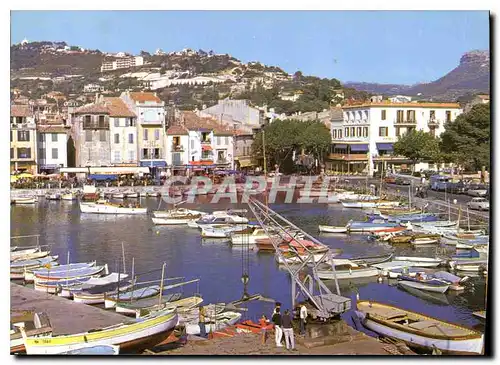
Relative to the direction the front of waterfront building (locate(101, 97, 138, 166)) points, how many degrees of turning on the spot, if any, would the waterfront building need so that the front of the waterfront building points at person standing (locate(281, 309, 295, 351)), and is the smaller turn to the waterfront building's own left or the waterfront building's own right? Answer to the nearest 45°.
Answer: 0° — it already faces them

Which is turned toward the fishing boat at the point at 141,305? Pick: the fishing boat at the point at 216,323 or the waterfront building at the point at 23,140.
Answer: the waterfront building

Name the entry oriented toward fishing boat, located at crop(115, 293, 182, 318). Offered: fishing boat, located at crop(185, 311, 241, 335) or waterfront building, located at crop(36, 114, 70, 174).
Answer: the waterfront building

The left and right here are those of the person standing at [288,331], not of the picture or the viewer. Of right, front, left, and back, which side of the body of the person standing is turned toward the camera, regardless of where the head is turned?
back

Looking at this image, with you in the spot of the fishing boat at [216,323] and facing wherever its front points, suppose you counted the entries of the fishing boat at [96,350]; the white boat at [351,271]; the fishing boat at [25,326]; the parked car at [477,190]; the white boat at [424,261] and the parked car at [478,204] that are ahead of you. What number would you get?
4

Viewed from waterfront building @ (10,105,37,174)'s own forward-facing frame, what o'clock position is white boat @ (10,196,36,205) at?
The white boat is roughly at 12 o'clock from the waterfront building.

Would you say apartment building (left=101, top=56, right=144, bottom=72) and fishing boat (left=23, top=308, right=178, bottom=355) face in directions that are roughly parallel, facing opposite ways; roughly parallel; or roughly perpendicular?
roughly perpendicular

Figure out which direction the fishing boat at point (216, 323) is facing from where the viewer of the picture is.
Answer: facing away from the viewer and to the right of the viewer

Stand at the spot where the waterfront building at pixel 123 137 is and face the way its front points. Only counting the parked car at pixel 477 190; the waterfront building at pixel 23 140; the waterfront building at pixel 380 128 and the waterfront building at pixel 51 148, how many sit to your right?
2

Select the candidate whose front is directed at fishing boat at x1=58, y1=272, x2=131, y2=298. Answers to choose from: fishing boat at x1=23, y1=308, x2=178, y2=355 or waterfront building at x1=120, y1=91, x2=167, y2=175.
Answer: the waterfront building

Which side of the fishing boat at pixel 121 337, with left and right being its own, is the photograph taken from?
right

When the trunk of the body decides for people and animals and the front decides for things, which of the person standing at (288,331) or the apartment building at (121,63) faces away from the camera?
the person standing
